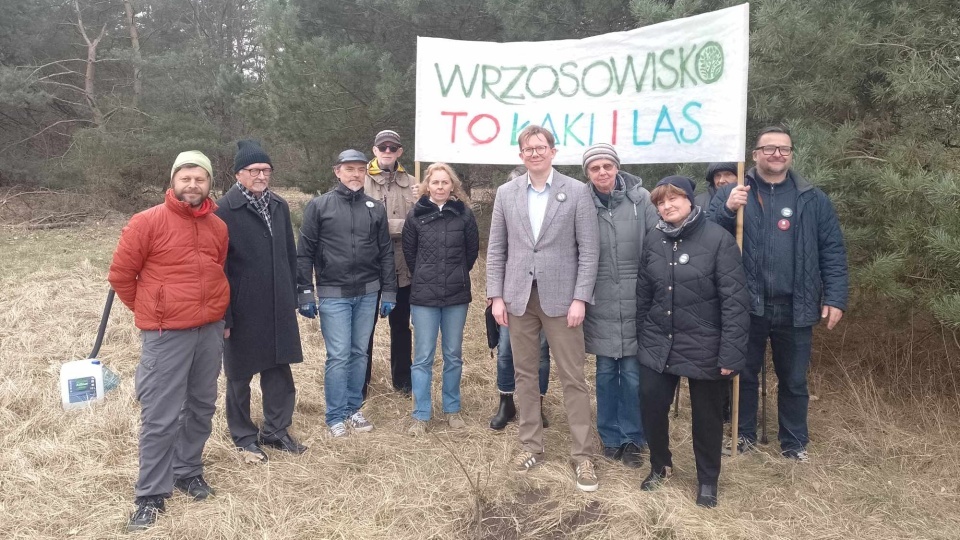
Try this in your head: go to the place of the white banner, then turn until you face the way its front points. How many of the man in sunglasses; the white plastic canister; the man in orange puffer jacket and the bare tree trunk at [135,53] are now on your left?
0

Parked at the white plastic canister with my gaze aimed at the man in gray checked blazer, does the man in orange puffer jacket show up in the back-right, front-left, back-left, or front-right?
front-right

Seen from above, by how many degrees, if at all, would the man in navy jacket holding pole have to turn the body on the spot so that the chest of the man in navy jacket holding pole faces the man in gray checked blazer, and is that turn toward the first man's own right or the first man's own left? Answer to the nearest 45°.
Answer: approximately 45° to the first man's own right

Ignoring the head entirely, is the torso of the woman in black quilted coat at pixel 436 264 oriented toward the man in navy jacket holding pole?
no

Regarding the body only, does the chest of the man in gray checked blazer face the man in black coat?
no

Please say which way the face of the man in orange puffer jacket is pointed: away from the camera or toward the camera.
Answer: toward the camera

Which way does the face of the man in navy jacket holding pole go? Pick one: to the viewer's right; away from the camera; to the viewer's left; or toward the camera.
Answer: toward the camera

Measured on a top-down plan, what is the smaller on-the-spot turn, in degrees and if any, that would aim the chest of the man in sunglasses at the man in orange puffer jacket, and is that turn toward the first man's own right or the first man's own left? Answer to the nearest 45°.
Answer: approximately 45° to the first man's own right

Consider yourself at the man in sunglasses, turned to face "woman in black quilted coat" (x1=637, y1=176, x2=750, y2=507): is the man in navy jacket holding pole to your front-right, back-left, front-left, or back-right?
front-left

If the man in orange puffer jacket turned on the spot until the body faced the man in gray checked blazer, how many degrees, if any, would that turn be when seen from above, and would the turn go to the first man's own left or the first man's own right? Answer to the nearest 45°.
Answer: approximately 45° to the first man's own left

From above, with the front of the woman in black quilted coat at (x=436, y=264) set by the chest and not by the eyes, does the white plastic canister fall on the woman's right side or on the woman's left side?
on the woman's right side

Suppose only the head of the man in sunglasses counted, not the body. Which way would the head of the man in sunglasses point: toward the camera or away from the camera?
toward the camera

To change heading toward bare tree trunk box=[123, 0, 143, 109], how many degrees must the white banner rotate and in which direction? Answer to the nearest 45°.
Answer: approximately 135° to its right

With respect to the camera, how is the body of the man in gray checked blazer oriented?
toward the camera

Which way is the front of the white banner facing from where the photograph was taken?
facing the viewer

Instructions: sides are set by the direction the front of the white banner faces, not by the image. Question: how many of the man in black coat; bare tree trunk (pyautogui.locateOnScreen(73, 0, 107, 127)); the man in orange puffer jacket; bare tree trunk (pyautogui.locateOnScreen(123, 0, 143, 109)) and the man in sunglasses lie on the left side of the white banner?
0
